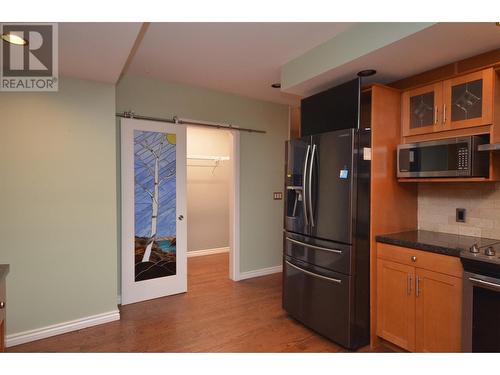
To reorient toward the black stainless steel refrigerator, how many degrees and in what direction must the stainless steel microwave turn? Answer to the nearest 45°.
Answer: approximately 45° to its right

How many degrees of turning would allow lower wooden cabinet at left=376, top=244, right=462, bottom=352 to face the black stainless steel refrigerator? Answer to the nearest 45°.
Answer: approximately 45° to its right

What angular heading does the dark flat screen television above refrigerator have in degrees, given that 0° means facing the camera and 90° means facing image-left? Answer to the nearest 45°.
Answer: approximately 45°

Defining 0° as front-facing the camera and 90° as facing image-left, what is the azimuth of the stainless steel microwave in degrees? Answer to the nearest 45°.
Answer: approximately 45°

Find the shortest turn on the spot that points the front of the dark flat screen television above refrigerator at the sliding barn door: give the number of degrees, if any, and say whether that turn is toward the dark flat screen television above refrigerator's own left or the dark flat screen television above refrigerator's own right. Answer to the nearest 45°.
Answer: approximately 45° to the dark flat screen television above refrigerator's own right

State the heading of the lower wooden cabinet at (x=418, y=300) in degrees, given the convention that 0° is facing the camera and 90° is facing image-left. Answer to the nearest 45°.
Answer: approximately 45°

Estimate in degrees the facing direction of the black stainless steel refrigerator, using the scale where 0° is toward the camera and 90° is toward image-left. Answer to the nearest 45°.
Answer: approximately 45°

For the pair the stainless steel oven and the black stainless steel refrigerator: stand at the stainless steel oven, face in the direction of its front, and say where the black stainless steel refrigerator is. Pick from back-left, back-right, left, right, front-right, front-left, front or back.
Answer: front-right
